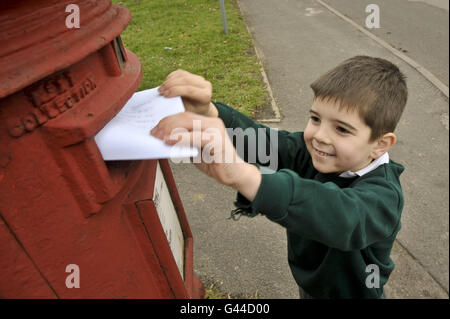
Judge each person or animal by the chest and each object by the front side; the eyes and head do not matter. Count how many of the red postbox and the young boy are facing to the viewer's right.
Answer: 1

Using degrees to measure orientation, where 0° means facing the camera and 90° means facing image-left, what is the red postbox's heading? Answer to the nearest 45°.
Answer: approximately 270°

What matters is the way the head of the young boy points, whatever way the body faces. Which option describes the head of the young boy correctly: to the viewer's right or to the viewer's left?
to the viewer's left

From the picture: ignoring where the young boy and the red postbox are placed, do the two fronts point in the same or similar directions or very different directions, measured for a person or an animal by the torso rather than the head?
very different directions

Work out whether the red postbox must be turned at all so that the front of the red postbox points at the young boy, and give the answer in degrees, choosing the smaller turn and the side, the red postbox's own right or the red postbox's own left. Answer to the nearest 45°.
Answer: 0° — it already faces them
